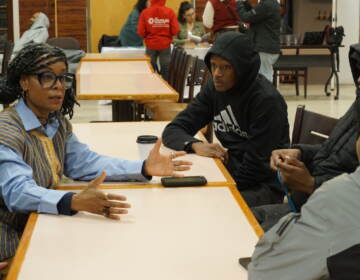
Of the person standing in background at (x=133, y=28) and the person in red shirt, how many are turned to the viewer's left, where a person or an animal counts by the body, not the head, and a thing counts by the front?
0

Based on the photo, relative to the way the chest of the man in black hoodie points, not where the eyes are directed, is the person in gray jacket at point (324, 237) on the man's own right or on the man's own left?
on the man's own left

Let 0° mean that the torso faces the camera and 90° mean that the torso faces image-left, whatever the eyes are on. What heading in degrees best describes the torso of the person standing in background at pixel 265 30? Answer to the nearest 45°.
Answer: approximately 135°

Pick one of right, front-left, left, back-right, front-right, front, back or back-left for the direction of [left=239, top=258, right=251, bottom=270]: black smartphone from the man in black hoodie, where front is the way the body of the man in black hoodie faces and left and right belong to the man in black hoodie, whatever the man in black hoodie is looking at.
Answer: front-left

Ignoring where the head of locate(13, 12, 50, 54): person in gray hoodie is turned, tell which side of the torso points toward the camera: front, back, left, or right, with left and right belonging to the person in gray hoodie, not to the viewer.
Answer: left

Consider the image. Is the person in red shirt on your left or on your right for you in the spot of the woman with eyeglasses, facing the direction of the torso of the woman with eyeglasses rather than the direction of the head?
on your left
